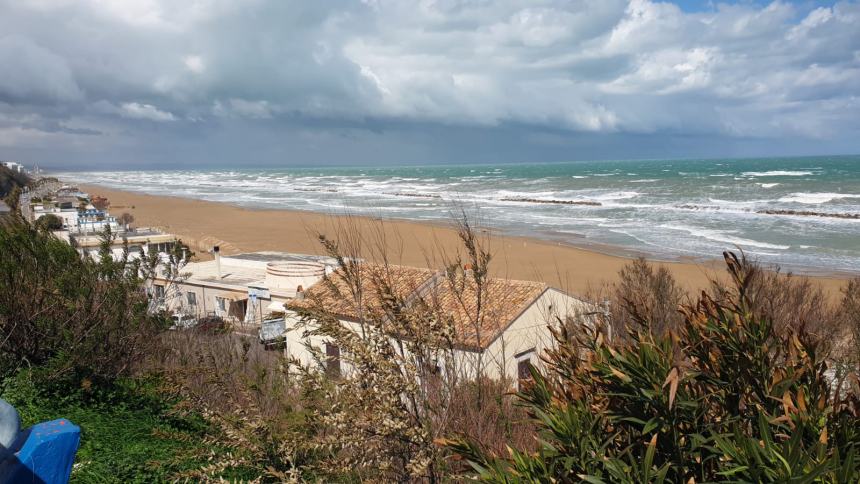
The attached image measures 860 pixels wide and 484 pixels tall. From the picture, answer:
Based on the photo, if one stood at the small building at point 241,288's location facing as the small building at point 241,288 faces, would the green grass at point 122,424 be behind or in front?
in front

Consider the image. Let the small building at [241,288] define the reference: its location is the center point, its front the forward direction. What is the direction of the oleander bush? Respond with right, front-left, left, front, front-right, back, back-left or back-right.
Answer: front-left

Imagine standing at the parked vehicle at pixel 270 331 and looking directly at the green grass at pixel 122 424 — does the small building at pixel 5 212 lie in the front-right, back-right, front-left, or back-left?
back-right

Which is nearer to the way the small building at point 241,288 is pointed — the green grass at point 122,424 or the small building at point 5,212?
the green grass

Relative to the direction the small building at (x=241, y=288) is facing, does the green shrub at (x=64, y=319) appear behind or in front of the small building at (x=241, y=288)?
in front

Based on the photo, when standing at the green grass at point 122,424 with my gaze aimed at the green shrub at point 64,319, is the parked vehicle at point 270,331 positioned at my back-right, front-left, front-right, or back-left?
front-right

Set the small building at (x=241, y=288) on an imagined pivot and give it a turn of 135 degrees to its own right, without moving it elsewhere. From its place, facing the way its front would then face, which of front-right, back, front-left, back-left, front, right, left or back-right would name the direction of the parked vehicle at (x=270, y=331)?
back

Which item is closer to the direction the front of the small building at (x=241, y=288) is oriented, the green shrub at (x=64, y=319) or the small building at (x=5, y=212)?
the green shrub

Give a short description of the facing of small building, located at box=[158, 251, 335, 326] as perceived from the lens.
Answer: facing the viewer and to the left of the viewer

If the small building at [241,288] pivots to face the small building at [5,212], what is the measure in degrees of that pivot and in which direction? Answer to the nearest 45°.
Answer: approximately 90° to its right
